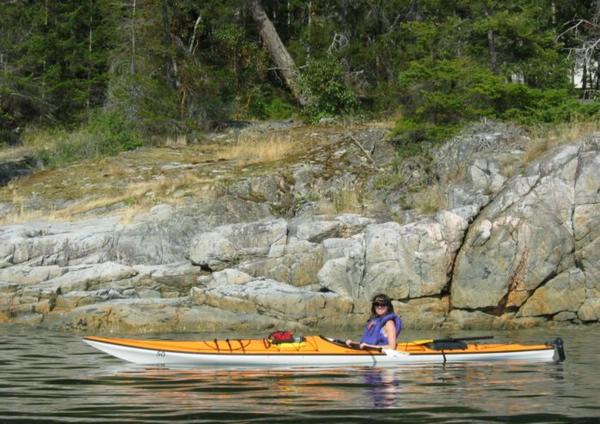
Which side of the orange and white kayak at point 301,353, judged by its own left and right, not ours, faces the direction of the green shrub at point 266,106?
right

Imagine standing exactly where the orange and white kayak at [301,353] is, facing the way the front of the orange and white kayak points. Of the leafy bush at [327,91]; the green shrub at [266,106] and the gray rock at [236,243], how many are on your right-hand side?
3

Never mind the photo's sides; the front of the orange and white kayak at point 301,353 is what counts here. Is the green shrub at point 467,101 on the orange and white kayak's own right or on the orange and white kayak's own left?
on the orange and white kayak's own right

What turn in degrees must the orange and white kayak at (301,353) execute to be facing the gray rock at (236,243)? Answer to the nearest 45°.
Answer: approximately 90° to its right

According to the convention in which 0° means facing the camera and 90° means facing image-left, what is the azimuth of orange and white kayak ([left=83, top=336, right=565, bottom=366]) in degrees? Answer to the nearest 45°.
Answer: approximately 90°

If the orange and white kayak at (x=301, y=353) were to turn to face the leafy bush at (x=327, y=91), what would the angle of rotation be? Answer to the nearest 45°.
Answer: approximately 90° to its right

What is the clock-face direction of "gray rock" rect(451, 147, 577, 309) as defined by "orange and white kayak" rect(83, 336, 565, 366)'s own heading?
The gray rock is roughly at 4 o'clock from the orange and white kayak.
